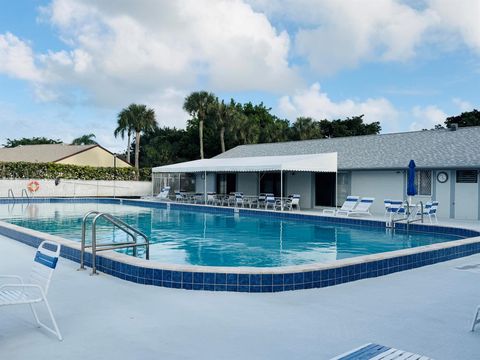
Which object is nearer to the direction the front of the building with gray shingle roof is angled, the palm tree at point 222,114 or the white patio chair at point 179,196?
the white patio chair

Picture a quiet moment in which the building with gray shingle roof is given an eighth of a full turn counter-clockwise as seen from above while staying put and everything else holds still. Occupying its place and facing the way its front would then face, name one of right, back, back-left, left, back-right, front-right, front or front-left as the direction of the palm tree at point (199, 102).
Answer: back-right

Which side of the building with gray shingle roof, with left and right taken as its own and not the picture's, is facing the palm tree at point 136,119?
right

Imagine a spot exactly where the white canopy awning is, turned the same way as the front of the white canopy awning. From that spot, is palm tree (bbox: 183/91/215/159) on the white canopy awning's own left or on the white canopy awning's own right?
on the white canopy awning's own right

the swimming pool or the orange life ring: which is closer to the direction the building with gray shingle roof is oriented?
the swimming pool

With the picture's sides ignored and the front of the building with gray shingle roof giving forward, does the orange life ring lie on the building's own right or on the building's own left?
on the building's own right

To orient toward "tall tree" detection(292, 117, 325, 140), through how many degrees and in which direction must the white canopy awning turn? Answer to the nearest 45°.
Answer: approximately 135° to its right

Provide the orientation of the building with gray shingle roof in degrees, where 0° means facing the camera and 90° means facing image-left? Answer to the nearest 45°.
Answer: approximately 45°
